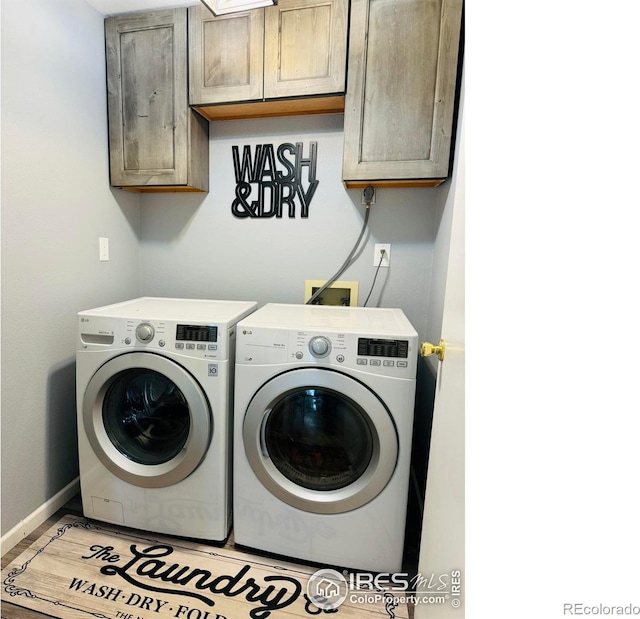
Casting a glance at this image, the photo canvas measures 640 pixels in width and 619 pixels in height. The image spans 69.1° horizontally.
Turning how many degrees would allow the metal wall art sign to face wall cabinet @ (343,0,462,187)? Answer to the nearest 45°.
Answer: approximately 45° to its left

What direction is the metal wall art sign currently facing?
toward the camera

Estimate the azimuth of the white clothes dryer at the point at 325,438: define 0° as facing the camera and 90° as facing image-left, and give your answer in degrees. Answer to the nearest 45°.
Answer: approximately 0°

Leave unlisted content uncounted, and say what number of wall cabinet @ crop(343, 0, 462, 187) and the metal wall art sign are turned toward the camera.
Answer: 2

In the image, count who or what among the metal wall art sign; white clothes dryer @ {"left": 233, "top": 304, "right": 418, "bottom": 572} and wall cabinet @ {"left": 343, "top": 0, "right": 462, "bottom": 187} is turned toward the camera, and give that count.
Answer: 3

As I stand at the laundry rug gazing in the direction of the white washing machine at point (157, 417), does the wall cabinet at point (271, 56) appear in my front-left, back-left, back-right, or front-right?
front-right

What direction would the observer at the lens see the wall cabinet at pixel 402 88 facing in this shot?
facing the viewer
